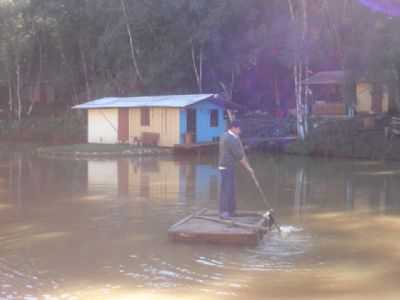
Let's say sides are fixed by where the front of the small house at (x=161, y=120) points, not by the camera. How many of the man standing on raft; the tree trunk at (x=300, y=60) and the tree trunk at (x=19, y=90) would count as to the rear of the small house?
1

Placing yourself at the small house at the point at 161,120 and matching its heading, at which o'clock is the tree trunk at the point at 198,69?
The tree trunk is roughly at 6 o'clock from the small house.

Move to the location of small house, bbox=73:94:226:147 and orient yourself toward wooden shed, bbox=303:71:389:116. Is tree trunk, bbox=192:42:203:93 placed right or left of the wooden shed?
left

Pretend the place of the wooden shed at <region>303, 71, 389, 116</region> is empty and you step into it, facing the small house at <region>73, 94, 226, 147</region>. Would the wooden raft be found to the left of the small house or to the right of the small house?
left

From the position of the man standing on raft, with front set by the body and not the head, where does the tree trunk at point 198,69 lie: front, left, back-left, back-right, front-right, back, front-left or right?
left

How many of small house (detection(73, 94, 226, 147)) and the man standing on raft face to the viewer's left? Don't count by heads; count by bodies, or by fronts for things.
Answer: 0

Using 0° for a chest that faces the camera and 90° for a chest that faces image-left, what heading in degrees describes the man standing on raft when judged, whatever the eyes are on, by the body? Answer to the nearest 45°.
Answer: approximately 270°

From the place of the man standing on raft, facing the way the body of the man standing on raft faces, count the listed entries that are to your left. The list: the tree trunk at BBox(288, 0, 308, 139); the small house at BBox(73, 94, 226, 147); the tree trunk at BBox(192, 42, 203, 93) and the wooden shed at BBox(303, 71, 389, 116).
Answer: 4

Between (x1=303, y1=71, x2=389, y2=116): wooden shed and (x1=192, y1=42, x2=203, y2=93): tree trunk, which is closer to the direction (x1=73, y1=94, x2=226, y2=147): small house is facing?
the wooden shed

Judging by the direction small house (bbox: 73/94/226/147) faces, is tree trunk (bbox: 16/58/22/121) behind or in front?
behind

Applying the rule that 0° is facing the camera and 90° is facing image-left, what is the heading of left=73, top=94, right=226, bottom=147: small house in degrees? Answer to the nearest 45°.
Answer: approximately 315°

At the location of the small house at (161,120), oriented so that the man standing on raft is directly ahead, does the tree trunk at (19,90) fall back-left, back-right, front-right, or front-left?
back-right

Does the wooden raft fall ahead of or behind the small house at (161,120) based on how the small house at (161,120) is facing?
ahead

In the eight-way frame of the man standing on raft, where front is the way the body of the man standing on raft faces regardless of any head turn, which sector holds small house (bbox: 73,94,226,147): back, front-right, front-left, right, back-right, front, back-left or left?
left
